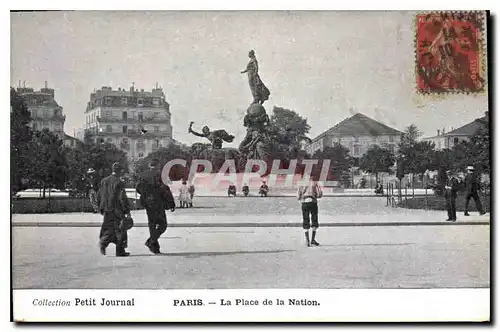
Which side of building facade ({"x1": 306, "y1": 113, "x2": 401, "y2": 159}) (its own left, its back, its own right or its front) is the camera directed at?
front

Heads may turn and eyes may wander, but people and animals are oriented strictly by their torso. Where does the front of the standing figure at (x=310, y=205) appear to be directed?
toward the camera
